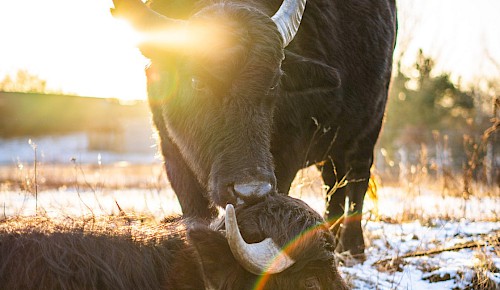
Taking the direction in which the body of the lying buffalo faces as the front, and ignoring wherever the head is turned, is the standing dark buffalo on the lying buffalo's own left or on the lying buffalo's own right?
on the lying buffalo's own left

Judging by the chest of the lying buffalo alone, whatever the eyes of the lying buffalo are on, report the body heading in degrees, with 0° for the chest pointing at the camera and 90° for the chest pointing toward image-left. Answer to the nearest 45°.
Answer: approximately 270°
